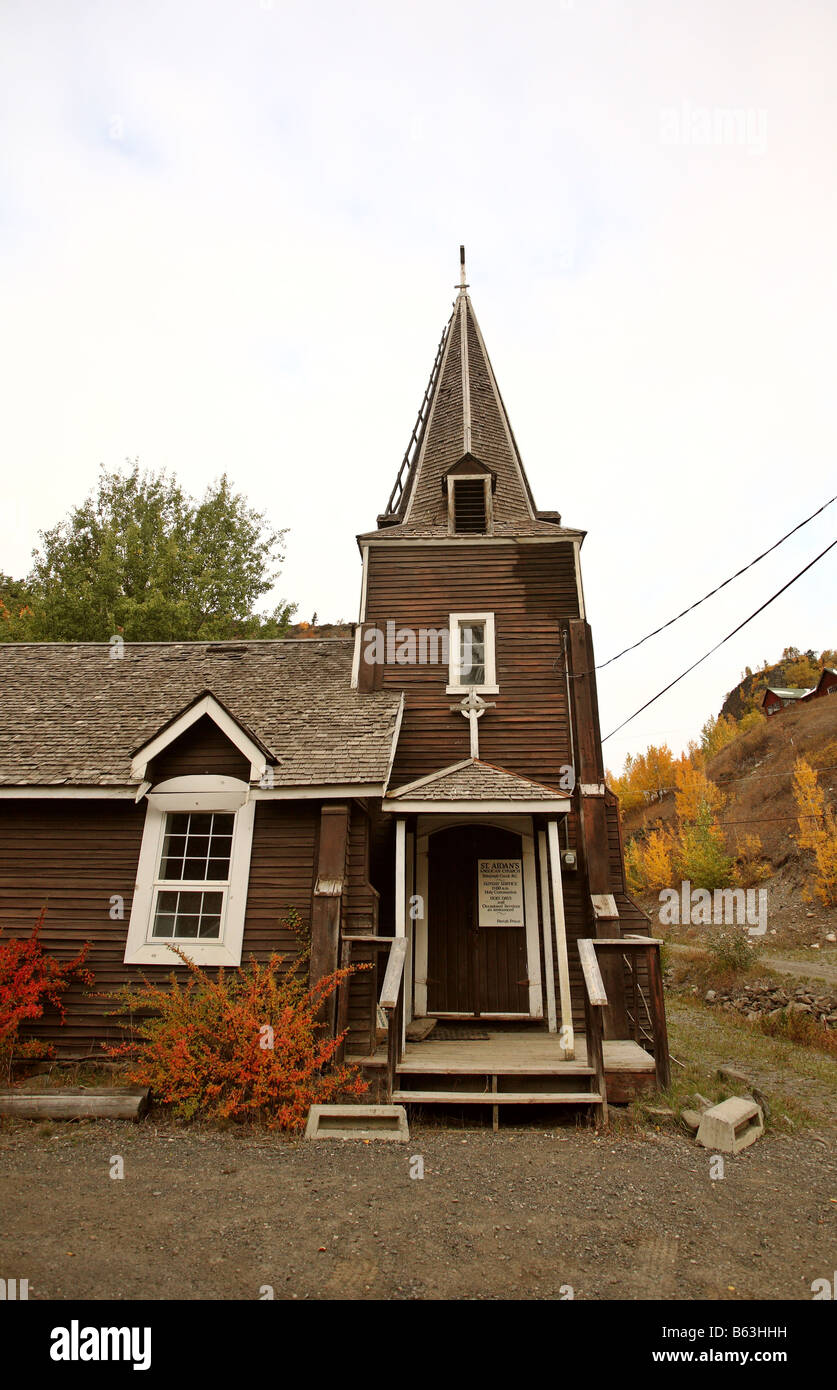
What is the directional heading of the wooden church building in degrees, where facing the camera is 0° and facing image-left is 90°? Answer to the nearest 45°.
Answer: approximately 0°

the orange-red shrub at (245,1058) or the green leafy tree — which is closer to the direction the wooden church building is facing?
the orange-red shrub

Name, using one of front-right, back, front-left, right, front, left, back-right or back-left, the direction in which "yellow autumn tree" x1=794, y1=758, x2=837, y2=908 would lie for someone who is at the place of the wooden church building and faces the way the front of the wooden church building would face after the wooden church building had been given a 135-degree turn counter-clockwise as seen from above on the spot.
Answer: front

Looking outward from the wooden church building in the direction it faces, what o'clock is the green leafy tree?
The green leafy tree is roughly at 5 o'clock from the wooden church building.

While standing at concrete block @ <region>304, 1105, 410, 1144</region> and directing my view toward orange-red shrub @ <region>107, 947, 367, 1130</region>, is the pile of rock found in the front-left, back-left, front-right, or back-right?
back-right

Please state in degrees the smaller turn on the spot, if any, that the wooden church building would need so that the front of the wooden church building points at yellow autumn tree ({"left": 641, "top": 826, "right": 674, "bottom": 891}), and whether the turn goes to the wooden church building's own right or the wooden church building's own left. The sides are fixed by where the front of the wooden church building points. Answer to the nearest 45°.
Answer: approximately 135° to the wooden church building's own left

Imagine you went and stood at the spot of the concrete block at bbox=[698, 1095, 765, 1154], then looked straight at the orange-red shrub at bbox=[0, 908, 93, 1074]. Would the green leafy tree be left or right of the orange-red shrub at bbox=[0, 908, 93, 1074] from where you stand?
right

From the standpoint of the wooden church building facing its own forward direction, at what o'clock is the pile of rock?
The pile of rock is roughly at 8 o'clock from the wooden church building.
